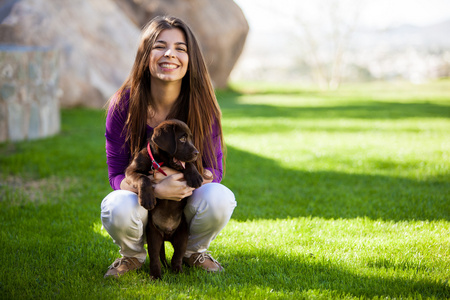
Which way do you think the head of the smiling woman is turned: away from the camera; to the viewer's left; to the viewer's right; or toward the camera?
toward the camera

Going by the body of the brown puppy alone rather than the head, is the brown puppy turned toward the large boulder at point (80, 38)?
no

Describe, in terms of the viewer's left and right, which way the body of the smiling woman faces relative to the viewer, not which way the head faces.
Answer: facing the viewer

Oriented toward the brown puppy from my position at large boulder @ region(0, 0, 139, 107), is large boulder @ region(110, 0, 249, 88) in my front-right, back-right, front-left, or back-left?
back-left

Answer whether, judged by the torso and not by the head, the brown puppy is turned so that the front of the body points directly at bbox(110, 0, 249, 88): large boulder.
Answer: no

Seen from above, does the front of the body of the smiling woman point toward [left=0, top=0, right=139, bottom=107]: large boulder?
no

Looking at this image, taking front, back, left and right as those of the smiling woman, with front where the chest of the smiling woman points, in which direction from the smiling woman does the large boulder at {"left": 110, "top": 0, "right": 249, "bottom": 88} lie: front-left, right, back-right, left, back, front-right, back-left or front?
back
